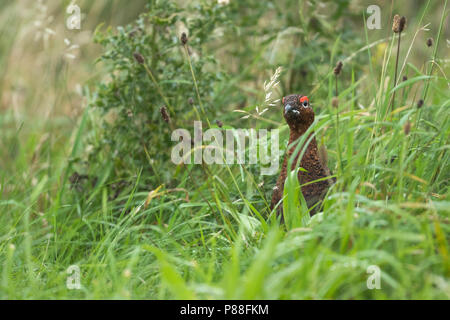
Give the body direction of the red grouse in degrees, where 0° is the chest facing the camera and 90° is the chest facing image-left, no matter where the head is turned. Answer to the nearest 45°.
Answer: approximately 45°
